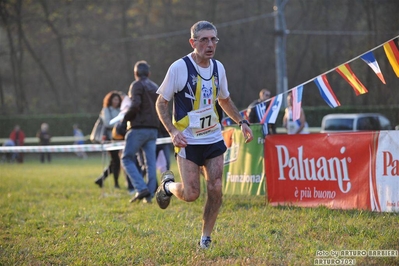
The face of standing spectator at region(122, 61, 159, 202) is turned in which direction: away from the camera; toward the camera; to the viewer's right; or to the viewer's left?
away from the camera

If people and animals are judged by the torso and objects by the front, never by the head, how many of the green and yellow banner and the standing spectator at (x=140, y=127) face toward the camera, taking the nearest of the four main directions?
1

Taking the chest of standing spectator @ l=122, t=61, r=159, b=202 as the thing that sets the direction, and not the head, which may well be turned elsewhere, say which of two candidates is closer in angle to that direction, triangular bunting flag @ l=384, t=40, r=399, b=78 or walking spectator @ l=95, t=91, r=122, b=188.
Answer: the walking spectator

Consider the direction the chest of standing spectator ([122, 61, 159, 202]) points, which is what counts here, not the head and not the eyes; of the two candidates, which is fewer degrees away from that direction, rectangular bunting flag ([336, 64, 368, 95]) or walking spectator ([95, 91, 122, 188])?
the walking spectator

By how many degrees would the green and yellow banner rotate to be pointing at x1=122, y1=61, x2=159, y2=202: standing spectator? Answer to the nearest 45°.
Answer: approximately 90° to its right

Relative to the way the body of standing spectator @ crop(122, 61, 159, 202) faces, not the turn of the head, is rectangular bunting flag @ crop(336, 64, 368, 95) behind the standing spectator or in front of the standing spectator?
behind

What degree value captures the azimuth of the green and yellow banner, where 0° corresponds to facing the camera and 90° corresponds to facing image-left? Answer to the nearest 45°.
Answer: approximately 0°

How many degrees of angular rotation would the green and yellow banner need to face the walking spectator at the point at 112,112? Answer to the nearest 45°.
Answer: approximately 135° to its right

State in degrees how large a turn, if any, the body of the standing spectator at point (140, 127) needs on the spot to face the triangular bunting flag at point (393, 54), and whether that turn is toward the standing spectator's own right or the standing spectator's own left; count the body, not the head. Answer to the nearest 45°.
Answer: approximately 180°
